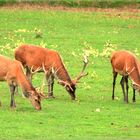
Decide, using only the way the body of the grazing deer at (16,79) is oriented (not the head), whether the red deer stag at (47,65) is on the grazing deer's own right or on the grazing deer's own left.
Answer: on the grazing deer's own left

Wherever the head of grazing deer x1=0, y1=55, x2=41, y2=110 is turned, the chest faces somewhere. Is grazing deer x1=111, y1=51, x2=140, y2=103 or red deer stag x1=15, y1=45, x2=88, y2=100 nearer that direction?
the grazing deer

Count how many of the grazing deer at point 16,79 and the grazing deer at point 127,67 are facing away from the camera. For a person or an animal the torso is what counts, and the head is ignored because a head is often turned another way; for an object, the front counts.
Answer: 0

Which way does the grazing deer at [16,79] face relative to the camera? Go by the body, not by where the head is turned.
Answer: to the viewer's right

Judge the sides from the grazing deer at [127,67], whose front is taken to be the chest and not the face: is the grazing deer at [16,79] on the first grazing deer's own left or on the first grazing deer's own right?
on the first grazing deer's own right

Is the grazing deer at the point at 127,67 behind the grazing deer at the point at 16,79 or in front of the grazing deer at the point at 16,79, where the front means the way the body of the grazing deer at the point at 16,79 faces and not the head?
in front
